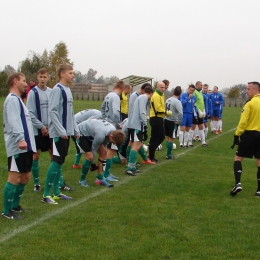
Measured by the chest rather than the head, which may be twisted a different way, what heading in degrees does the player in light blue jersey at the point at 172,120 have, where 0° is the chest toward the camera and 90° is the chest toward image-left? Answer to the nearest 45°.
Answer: approximately 225°

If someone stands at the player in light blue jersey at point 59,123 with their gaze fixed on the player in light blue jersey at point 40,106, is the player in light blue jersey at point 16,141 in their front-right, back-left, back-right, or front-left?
back-left

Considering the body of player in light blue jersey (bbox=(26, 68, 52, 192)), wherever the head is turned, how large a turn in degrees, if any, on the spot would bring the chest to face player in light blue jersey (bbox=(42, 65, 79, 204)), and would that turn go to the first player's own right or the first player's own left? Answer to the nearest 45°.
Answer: approximately 45° to the first player's own right

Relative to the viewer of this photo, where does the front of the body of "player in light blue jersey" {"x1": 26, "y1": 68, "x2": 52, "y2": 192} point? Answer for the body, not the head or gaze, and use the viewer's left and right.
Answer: facing the viewer and to the right of the viewer

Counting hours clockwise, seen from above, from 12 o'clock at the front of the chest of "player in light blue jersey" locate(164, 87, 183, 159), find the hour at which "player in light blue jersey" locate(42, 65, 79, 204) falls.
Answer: "player in light blue jersey" locate(42, 65, 79, 204) is roughly at 5 o'clock from "player in light blue jersey" locate(164, 87, 183, 159).

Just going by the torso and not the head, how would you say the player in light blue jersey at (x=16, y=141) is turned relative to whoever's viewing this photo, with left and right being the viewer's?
facing to the right of the viewer

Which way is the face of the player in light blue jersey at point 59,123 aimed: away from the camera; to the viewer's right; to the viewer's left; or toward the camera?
to the viewer's right

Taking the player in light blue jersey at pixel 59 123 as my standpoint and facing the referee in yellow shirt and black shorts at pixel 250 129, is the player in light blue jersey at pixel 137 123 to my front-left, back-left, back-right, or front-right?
front-left

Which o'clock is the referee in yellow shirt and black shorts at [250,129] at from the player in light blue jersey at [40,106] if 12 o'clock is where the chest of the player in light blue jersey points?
The referee in yellow shirt and black shorts is roughly at 11 o'clock from the player in light blue jersey.

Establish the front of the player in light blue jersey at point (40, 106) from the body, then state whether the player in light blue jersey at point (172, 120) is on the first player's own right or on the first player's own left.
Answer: on the first player's own left

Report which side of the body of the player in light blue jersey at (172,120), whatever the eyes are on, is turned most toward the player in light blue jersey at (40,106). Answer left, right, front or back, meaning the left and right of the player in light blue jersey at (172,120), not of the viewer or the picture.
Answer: back

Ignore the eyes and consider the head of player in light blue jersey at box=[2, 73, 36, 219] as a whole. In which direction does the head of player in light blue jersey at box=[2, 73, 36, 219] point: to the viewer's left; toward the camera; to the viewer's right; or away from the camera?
to the viewer's right

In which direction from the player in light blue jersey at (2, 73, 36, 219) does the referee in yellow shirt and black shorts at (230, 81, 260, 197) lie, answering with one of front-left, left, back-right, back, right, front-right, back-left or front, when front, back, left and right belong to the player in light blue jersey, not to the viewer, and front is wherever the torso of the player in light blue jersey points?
front
